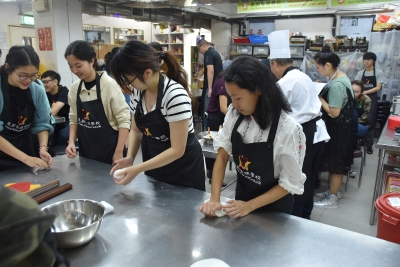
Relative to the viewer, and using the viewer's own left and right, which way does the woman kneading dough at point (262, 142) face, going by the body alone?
facing the viewer and to the left of the viewer

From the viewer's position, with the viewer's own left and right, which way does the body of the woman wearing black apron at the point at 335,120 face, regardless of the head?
facing to the left of the viewer

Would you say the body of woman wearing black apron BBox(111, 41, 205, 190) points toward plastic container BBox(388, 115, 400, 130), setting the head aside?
no

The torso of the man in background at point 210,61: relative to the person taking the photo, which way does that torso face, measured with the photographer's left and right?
facing to the left of the viewer

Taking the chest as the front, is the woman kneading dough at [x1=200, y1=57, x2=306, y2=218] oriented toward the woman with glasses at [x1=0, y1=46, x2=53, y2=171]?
no

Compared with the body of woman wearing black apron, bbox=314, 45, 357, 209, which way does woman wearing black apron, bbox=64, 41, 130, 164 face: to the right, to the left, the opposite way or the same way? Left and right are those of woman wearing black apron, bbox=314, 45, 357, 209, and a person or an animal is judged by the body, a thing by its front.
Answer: to the left

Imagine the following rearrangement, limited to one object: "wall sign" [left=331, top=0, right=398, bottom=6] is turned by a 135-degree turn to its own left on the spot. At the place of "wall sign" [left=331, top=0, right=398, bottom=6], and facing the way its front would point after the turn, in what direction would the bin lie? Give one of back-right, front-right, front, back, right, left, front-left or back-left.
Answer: back-right

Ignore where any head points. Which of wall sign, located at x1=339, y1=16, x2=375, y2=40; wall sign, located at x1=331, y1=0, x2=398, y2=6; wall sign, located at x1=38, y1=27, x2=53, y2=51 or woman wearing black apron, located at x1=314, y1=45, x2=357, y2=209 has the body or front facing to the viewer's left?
the woman wearing black apron

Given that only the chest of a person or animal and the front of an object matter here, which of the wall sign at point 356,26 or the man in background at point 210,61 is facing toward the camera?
the wall sign

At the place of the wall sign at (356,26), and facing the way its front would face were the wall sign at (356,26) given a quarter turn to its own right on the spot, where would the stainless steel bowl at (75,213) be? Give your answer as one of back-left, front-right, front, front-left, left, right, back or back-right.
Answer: left

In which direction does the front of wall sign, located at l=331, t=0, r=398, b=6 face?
toward the camera

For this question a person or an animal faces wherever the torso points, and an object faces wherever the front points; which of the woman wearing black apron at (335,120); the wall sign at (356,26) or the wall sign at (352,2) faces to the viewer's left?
the woman wearing black apron
